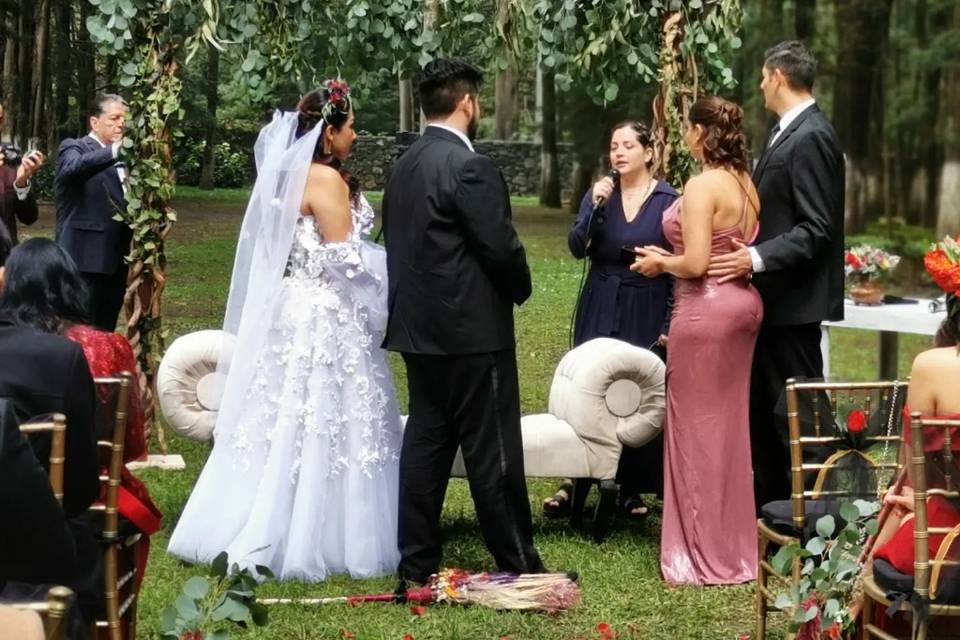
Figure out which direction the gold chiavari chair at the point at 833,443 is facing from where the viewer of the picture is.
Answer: facing away from the viewer and to the left of the viewer

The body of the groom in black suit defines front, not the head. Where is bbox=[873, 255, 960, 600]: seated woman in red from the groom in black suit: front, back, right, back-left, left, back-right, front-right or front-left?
right

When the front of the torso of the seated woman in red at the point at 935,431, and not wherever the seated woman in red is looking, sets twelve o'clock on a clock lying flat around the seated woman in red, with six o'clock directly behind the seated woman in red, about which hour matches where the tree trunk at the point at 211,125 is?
The tree trunk is roughly at 12 o'clock from the seated woman in red.

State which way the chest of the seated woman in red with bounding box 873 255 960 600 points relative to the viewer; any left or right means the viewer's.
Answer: facing away from the viewer and to the left of the viewer

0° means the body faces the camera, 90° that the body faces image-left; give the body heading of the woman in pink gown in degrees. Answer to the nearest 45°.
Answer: approximately 135°

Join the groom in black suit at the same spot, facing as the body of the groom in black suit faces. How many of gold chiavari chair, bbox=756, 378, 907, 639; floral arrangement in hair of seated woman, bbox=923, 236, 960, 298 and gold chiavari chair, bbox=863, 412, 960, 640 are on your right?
3

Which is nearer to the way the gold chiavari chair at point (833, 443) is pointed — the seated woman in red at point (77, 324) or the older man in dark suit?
the older man in dark suit

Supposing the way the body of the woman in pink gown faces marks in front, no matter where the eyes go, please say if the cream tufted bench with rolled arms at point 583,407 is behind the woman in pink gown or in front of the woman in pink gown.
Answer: in front

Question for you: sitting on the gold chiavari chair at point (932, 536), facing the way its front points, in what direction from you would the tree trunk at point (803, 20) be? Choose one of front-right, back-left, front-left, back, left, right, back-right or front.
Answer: front-right

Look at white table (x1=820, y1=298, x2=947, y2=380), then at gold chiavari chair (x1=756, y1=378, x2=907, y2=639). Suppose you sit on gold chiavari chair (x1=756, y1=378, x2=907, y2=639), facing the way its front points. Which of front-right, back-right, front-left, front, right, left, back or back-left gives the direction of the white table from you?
front-right

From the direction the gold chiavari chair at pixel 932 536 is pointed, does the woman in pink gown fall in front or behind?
in front

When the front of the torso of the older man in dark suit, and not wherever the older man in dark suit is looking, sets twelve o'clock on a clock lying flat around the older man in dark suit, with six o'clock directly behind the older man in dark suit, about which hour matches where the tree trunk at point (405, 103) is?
The tree trunk is roughly at 8 o'clock from the older man in dark suit.

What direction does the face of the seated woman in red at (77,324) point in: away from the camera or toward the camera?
away from the camera

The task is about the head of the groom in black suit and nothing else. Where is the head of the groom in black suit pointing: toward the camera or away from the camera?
away from the camera

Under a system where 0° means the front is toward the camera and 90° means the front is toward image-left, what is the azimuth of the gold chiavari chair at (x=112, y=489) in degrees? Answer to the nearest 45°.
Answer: approximately 225°

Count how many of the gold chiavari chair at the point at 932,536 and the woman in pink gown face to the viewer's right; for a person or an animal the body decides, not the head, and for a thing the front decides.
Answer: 0

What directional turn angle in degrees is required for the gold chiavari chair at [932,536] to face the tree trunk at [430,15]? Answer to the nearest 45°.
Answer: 0° — it already faces it
